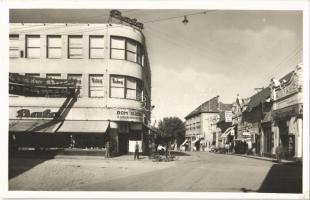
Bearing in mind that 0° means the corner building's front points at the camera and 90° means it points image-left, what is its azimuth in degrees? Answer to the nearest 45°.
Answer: approximately 0°
